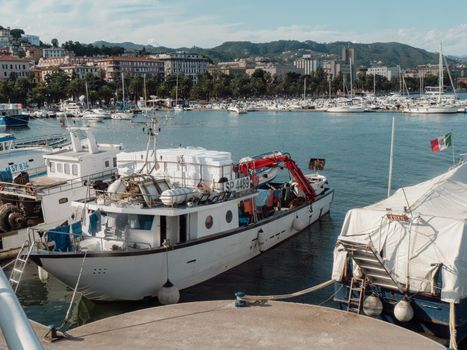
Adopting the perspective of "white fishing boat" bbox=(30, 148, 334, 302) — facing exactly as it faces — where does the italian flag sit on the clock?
The italian flag is roughly at 7 o'clock from the white fishing boat.

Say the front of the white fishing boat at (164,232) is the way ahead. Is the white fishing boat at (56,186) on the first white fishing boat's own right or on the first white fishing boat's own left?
on the first white fishing boat's own right

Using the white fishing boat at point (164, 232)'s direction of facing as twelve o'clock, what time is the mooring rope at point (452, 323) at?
The mooring rope is roughly at 9 o'clock from the white fishing boat.

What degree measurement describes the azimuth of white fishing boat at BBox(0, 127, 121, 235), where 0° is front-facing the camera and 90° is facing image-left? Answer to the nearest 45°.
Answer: approximately 45°

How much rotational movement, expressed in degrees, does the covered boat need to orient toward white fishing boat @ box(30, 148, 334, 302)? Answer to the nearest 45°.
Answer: approximately 135° to its left

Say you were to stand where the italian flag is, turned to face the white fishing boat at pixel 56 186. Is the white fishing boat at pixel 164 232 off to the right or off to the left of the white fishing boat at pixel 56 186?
left
